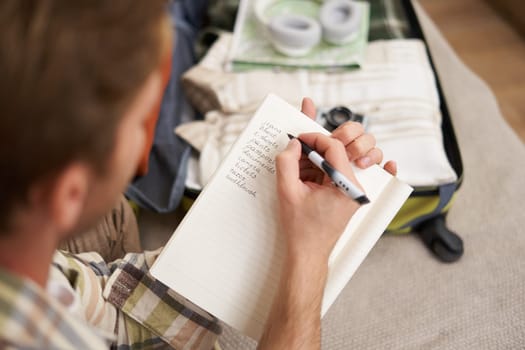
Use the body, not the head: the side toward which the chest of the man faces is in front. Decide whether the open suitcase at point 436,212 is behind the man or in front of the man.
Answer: in front

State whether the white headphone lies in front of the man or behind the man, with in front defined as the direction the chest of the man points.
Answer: in front

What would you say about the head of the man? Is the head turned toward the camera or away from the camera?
away from the camera

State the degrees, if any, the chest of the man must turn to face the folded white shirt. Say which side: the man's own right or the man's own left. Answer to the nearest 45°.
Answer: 0° — they already face it

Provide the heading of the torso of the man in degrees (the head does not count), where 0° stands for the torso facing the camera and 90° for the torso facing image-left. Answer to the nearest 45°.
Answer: approximately 225°
